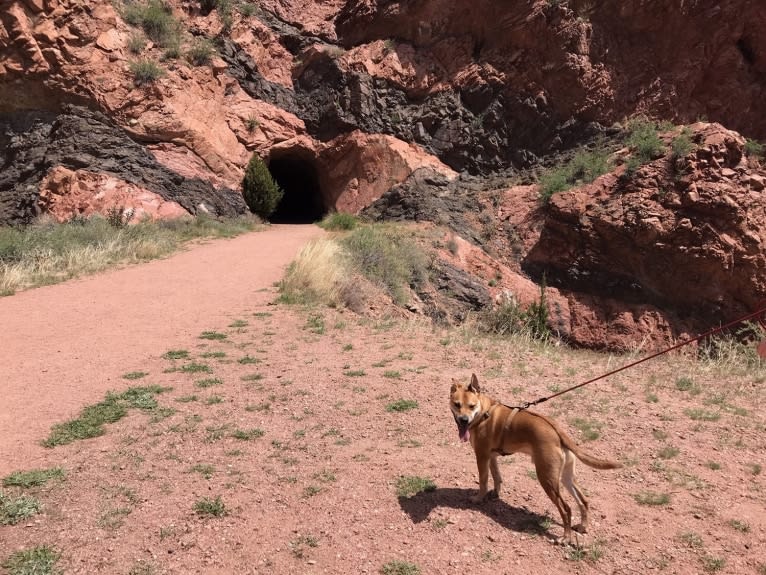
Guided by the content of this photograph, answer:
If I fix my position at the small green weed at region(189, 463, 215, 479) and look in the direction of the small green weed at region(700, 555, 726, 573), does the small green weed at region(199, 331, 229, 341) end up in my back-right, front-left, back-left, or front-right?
back-left

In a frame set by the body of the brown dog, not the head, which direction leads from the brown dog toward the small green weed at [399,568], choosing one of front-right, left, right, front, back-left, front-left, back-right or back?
left

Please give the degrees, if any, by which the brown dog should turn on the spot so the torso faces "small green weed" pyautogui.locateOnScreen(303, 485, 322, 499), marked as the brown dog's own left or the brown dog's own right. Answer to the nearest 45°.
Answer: approximately 45° to the brown dog's own left

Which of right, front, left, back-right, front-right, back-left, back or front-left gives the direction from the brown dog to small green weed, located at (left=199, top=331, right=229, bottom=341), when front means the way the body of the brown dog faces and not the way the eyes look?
front

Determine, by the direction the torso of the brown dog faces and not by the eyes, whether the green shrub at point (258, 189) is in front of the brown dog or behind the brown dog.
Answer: in front

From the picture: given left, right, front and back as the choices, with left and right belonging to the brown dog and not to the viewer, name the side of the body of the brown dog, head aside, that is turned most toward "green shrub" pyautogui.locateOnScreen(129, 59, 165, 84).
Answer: front

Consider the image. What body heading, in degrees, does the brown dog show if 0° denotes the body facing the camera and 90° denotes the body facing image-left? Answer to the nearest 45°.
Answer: approximately 135°

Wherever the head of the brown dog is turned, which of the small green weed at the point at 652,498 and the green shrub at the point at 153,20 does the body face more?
the green shrub

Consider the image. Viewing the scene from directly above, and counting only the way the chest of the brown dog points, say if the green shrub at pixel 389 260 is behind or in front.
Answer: in front

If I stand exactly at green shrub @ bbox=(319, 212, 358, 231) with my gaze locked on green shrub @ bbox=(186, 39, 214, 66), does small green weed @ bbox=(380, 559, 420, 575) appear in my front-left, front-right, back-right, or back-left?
back-left

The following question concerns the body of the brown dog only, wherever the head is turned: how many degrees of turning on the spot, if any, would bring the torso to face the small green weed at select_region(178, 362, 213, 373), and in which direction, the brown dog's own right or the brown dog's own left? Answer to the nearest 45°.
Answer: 0° — it already faces it

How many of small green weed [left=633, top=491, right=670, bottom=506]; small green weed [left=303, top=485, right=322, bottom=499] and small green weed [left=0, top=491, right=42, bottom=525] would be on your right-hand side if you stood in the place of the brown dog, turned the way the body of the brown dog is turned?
1

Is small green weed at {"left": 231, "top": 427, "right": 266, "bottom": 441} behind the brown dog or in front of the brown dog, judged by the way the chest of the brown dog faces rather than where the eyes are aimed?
in front
